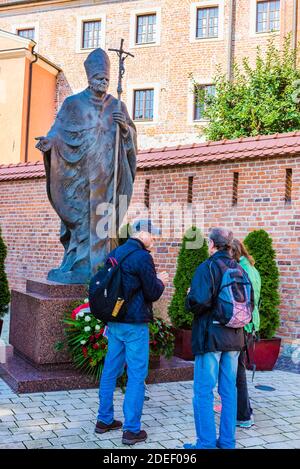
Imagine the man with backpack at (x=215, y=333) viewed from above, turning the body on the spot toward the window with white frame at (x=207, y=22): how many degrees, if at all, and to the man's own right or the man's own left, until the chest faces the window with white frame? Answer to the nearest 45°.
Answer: approximately 45° to the man's own right

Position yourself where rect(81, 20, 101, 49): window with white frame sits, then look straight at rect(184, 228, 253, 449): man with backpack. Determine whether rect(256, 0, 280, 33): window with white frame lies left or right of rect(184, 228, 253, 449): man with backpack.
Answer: left

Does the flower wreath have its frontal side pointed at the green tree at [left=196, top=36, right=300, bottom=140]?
no

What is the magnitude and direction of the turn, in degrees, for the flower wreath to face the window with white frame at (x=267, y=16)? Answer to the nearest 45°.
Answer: approximately 135° to its left

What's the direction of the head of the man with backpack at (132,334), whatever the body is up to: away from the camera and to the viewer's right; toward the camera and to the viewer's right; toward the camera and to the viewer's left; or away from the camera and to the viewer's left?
away from the camera and to the viewer's right

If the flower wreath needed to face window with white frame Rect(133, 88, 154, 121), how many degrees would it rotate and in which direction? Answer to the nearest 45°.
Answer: approximately 135° to its left

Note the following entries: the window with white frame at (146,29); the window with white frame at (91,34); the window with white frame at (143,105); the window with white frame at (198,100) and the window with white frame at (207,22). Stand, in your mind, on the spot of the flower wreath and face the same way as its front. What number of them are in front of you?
0

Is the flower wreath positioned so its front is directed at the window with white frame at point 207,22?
no

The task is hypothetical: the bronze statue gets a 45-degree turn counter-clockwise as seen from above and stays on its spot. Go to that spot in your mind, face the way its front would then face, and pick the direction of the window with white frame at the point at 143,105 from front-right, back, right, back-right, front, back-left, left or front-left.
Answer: left

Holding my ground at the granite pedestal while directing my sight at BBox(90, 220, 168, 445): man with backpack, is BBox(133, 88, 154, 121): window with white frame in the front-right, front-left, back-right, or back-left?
back-left

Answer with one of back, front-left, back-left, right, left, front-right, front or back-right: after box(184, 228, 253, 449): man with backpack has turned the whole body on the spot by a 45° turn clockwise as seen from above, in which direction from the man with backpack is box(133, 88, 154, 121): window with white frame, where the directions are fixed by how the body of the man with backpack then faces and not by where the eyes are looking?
front

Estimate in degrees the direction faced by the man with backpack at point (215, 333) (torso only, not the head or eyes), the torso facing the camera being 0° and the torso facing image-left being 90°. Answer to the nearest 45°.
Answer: approximately 135°

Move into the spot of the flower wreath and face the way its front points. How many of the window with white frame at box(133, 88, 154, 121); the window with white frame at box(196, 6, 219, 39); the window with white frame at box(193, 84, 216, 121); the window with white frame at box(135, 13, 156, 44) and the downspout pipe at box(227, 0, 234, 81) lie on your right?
0

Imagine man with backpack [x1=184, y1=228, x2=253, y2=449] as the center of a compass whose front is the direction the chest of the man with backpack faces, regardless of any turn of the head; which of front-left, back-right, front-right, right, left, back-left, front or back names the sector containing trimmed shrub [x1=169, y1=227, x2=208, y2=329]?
front-right

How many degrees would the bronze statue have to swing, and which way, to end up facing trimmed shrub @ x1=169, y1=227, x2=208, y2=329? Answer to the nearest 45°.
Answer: approximately 90° to its left

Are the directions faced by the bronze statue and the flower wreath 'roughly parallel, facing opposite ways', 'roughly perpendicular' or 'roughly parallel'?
roughly parallel

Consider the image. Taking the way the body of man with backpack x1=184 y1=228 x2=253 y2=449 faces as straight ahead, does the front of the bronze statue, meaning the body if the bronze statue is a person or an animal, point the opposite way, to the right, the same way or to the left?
the opposite way

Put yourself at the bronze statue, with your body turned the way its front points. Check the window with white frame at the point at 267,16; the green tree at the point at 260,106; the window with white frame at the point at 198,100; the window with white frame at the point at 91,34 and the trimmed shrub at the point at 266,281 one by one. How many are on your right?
0

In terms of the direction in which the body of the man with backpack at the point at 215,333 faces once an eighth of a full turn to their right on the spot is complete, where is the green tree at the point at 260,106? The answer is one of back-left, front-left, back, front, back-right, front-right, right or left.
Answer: front

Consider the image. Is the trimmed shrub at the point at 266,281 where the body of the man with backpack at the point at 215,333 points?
no
